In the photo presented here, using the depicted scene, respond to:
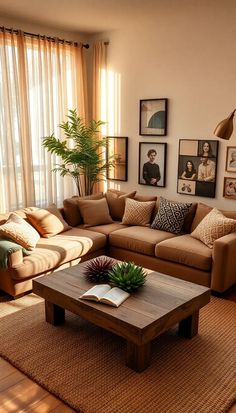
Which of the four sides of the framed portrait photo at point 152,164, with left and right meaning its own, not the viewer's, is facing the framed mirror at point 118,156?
right

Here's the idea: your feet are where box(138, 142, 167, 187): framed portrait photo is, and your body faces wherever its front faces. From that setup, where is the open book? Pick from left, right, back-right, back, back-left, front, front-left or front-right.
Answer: front-left

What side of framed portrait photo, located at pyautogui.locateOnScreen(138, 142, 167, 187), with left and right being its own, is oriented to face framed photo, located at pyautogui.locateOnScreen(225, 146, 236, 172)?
left

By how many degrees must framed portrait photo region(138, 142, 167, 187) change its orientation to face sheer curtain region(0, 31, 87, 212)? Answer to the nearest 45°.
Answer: approximately 45° to its right

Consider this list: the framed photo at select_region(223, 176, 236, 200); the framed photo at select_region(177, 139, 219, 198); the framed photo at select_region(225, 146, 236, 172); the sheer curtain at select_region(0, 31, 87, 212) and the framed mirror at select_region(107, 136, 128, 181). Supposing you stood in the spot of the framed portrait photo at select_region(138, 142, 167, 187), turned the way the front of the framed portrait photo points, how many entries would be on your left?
3

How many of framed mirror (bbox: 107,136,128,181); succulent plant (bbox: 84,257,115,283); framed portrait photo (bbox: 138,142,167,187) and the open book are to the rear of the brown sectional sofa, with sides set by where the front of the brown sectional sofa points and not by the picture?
2

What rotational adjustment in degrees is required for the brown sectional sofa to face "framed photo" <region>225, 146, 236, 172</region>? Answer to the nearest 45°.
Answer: approximately 135° to its left

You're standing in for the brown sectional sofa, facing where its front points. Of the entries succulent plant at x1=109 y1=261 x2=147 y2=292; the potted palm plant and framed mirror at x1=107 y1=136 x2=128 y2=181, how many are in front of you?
1

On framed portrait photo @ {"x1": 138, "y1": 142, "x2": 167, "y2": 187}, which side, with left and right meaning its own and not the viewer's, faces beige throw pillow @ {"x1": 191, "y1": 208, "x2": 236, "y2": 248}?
left

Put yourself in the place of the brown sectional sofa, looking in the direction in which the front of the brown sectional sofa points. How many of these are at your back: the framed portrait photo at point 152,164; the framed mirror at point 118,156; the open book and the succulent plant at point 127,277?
2

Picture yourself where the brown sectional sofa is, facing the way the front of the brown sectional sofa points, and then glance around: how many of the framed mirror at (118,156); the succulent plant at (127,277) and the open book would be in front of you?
2

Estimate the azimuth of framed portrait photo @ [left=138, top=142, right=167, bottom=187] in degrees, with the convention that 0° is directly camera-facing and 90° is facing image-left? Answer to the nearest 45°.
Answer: approximately 45°

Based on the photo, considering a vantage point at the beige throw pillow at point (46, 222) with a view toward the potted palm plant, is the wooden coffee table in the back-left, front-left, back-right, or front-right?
back-right
